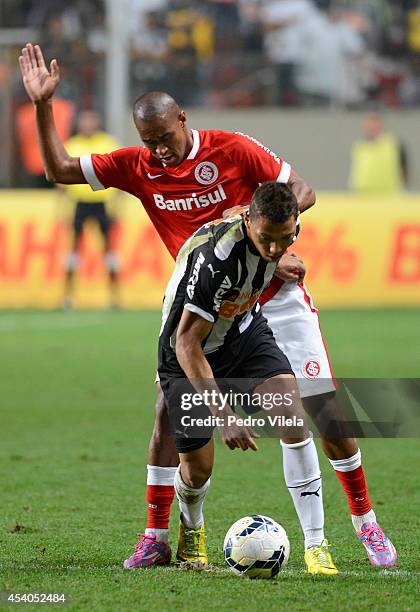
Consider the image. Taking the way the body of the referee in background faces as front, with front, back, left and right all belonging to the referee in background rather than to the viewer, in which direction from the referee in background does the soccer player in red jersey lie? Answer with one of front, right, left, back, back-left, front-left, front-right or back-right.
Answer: front

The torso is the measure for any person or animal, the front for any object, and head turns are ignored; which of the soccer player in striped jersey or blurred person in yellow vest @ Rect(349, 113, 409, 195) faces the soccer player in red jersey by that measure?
the blurred person in yellow vest

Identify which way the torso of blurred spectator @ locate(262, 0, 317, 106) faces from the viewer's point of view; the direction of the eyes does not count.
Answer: toward the camera

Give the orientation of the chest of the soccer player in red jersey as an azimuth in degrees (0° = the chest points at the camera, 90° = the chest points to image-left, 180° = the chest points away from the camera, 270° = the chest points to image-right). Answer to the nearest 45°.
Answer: approximately 0°

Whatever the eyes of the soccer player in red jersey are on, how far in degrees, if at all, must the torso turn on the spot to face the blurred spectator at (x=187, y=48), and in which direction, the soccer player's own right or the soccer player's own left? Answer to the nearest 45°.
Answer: approximately 180°

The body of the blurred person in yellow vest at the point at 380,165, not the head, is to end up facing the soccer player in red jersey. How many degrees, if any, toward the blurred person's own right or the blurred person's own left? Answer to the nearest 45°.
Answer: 0° — they already face them

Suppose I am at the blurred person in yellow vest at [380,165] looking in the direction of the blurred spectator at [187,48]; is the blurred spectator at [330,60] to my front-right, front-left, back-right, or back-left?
front-right

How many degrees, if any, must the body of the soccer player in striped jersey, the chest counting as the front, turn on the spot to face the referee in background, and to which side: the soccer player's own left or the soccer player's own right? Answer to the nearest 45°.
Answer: approximately 135° to the soccer player's own left

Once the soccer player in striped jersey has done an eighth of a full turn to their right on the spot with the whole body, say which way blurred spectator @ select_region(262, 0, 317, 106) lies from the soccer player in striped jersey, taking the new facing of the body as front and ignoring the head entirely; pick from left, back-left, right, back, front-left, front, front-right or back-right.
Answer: back

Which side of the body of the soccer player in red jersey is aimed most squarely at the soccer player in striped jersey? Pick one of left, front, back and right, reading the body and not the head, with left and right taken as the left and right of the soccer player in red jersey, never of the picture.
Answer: front

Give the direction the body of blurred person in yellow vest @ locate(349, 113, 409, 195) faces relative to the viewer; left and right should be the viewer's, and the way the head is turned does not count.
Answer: facing the viewer

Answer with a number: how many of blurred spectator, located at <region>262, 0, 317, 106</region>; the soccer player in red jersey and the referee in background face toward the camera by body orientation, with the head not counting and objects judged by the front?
3

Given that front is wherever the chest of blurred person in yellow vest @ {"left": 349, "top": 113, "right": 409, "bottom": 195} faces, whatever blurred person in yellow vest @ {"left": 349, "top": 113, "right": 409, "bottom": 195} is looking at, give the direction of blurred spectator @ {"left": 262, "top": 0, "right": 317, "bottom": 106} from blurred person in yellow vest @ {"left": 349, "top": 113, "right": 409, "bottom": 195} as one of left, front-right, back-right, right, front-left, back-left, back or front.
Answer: back-right

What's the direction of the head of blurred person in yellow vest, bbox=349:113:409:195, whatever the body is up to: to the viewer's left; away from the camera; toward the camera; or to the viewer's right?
toward the camera

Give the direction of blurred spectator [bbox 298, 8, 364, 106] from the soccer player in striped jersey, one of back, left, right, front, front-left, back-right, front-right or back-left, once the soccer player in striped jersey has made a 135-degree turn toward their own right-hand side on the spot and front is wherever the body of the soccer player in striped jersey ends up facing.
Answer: right

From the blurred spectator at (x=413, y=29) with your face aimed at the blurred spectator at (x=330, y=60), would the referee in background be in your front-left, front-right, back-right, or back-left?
front-left

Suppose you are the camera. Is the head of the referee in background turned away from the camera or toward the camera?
toward the camera

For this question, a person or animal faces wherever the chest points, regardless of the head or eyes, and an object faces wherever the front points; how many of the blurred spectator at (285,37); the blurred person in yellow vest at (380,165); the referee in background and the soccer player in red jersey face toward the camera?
4

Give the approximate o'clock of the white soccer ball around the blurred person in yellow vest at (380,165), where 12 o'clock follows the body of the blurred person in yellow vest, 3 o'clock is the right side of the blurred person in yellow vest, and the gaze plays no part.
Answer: The white soccer ball is roughly at 12 o'clock from the blurred person in yellow vest.

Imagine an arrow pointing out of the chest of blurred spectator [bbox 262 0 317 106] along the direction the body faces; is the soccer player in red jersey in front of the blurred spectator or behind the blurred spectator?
in front
